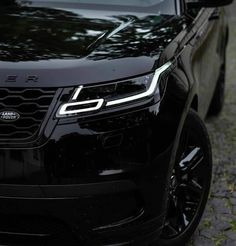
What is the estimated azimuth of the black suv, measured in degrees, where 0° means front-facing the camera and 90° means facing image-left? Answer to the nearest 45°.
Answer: approximately 45°
